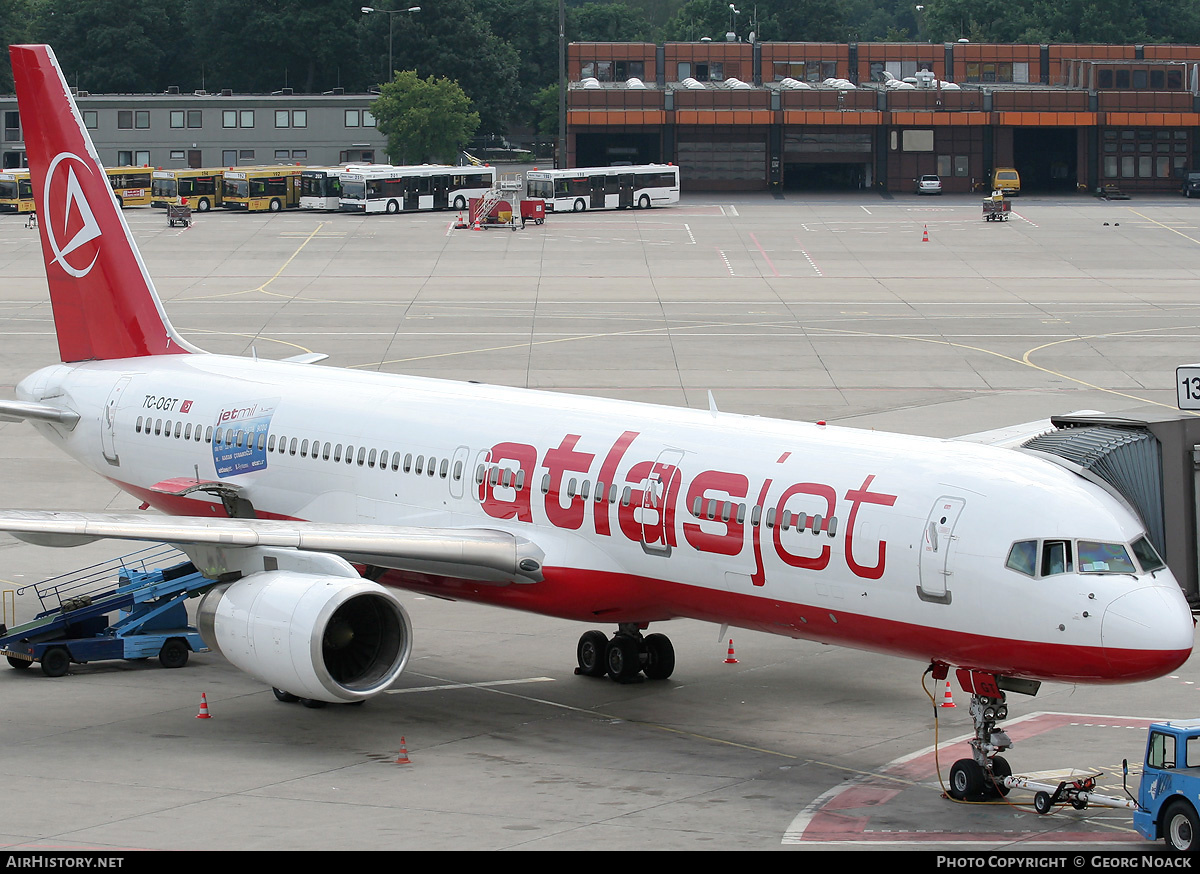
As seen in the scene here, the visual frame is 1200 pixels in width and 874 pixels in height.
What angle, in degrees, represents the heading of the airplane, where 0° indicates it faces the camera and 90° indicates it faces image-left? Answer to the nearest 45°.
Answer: approximately 315°

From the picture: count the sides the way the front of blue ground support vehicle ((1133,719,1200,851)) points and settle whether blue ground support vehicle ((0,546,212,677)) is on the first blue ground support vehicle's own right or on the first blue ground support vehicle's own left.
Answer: on the first blue ground support vehicle's own right

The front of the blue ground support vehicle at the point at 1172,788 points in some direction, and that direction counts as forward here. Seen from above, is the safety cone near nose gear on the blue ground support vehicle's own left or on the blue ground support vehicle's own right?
on the blue ground support vehicle's own right

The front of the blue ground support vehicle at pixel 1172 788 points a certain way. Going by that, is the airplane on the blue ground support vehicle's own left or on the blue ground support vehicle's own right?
on the blue ground support vehicle's own right

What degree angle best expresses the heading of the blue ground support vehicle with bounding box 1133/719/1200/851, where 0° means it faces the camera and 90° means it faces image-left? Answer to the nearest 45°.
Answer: approximately 45°

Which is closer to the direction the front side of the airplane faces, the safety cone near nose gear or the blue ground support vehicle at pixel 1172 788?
the blue ground support vehicle

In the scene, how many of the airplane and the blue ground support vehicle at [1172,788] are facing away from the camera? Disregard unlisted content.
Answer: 0

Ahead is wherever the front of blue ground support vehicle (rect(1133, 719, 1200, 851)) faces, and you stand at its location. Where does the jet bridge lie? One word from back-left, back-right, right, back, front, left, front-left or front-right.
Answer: back-right

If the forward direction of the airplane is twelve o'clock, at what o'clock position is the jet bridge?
The jet bridge is roughly at 11 o'clock from the airplane.

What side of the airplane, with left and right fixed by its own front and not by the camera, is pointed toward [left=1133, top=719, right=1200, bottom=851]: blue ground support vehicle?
front
